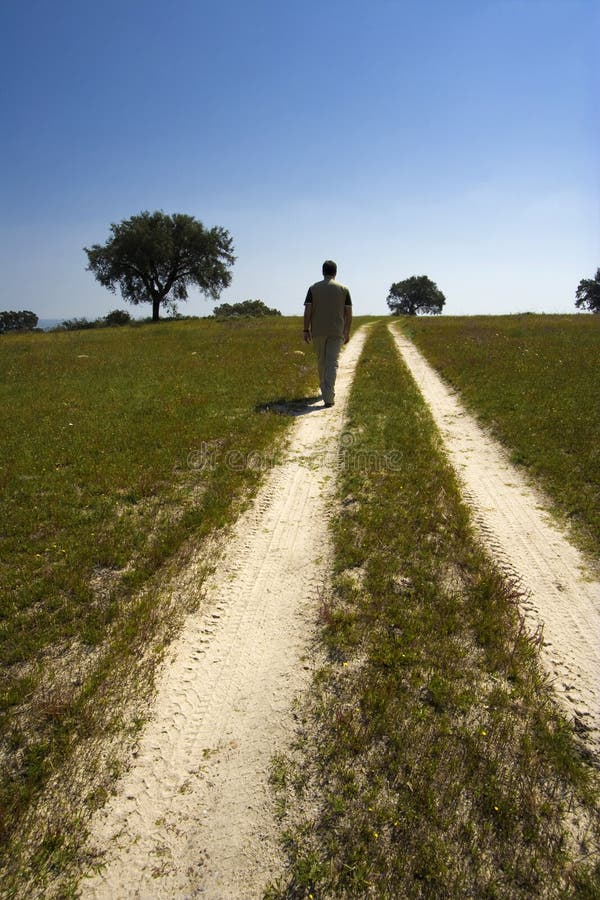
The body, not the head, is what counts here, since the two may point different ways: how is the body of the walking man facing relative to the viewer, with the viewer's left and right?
facing away from the viewer
